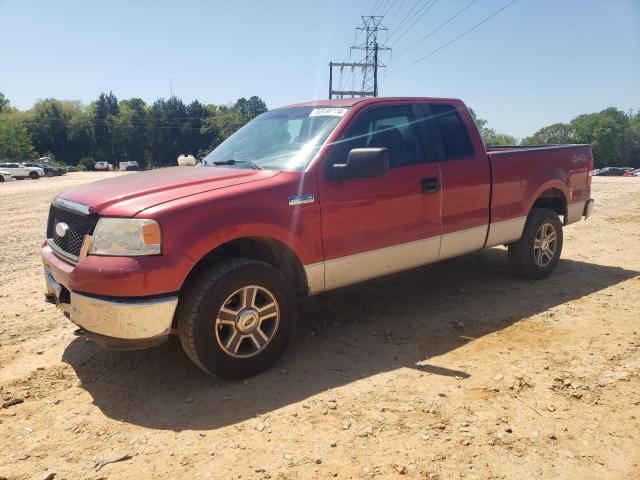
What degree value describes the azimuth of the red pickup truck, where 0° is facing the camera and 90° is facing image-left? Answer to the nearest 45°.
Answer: approximately 45°

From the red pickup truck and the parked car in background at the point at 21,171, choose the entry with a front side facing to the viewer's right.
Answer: the parked car in background

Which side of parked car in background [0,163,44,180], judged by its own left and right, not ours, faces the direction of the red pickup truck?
right

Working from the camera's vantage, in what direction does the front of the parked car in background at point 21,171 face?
facing to the right of the viewer

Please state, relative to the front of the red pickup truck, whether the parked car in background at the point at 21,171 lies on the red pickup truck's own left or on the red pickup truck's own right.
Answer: on the red pickup truck's own right
